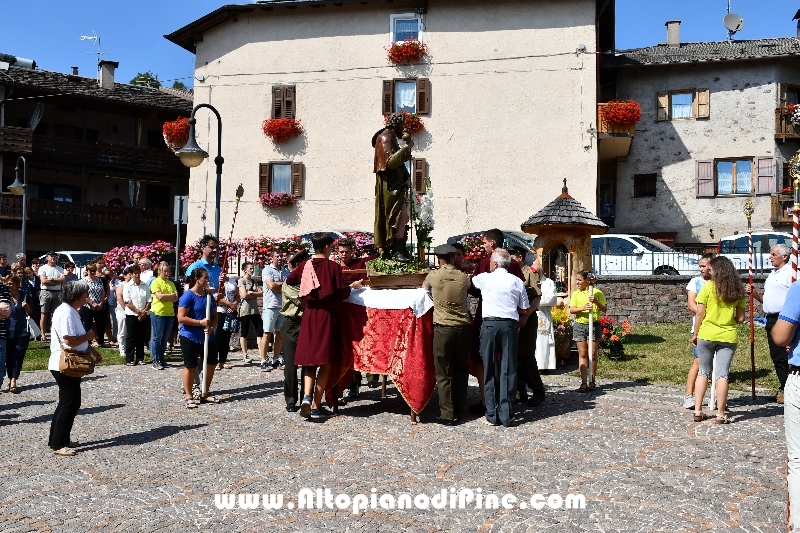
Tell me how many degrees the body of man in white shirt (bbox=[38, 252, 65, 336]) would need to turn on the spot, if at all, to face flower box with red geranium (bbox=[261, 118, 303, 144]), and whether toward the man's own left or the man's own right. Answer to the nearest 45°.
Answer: approximately 90° to the man's own left

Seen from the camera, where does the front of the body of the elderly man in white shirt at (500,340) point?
away from the camera

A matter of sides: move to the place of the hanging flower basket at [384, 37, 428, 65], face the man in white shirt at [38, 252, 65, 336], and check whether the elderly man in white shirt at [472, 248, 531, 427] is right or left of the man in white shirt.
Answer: left

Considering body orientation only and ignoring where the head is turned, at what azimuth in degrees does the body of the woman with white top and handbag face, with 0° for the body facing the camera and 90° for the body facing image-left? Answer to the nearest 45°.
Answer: approximately 270°
